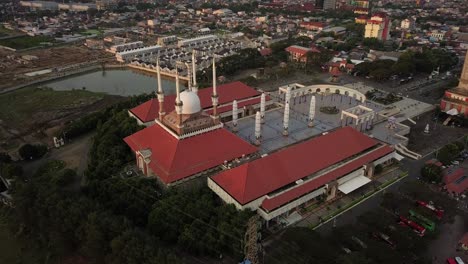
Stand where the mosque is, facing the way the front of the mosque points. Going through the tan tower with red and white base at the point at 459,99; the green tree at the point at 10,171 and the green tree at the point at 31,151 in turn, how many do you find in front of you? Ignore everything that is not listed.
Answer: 1

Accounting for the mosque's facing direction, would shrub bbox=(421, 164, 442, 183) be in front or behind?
in front

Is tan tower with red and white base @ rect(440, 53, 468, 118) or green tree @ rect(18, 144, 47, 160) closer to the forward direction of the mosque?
the tan tower with red and white base

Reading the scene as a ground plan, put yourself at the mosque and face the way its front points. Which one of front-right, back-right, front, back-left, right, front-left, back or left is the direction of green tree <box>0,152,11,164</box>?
back-left

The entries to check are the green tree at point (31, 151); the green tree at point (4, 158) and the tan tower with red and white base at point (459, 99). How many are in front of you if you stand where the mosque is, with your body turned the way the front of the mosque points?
1

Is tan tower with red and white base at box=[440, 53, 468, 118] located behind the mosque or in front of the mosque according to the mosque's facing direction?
in front

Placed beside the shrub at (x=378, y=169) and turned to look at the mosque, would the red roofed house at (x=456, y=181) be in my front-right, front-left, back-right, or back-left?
back-left

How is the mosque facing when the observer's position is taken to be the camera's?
facing away from the viewer and to the right of the viewer

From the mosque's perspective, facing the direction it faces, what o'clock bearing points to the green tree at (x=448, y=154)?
The green tree is roughly at 1 o'clock from the mosque.

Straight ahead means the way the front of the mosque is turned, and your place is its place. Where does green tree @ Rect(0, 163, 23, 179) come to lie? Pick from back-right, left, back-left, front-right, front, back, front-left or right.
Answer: back-left

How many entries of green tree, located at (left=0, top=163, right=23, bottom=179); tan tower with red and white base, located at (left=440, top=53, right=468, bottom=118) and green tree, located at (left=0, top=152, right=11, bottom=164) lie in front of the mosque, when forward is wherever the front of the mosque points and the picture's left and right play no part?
1
